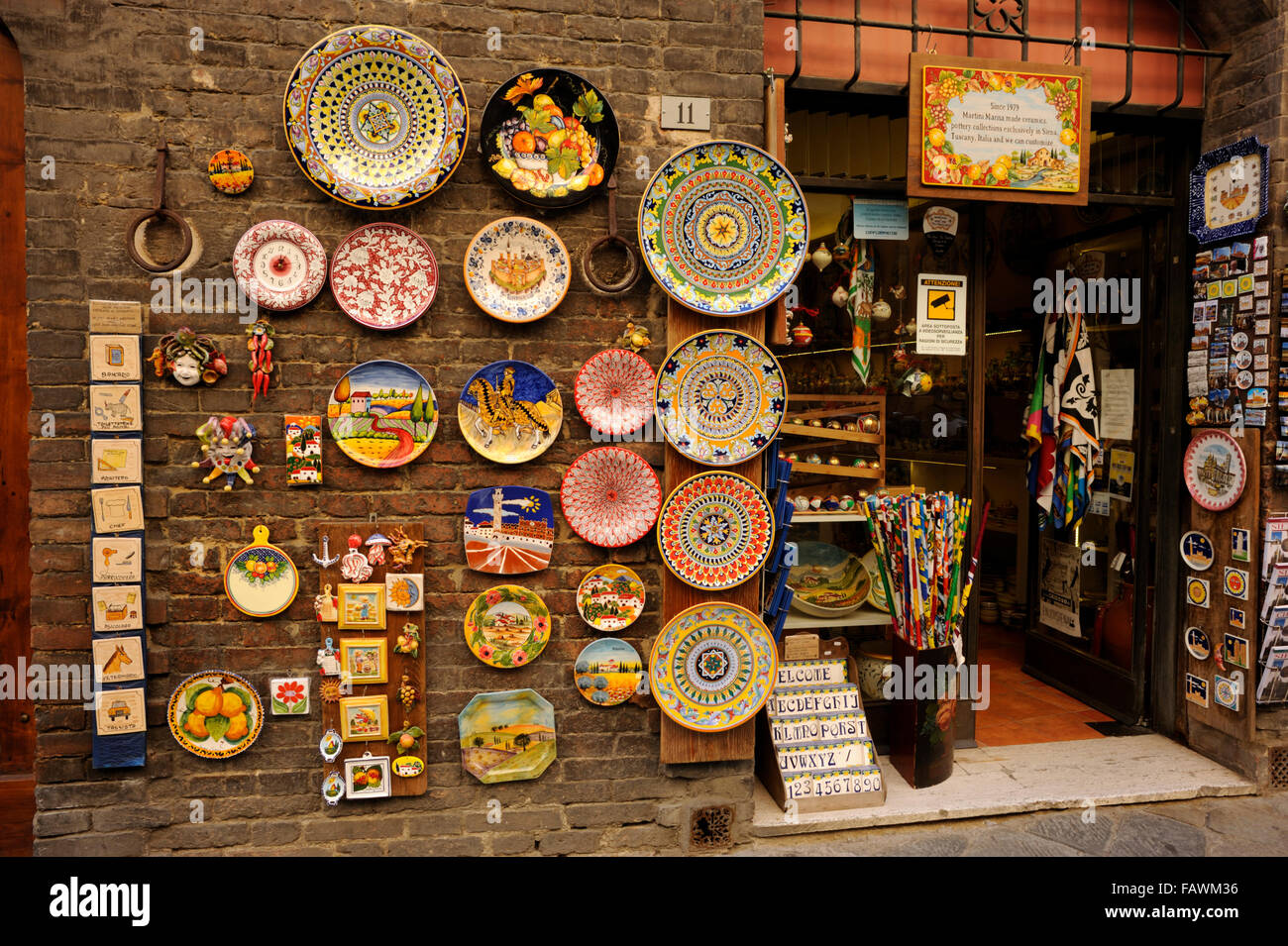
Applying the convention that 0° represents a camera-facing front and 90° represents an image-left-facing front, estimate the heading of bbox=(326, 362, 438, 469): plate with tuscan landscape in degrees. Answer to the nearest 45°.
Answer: approximately 0°

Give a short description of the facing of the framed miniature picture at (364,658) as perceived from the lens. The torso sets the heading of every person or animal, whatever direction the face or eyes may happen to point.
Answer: facing the viewer

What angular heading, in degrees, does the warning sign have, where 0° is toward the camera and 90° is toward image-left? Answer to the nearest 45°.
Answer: approximately 0°

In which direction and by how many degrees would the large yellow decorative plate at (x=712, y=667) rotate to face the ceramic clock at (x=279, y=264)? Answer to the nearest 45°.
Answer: approximately 90° to its right

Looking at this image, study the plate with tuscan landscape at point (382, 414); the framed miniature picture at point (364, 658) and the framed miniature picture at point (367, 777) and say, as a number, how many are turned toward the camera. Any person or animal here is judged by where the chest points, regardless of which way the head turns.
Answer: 3

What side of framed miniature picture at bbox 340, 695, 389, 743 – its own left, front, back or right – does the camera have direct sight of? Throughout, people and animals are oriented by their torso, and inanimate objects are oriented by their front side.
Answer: front

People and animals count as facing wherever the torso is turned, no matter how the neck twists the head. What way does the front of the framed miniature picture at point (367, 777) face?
toward the camera
